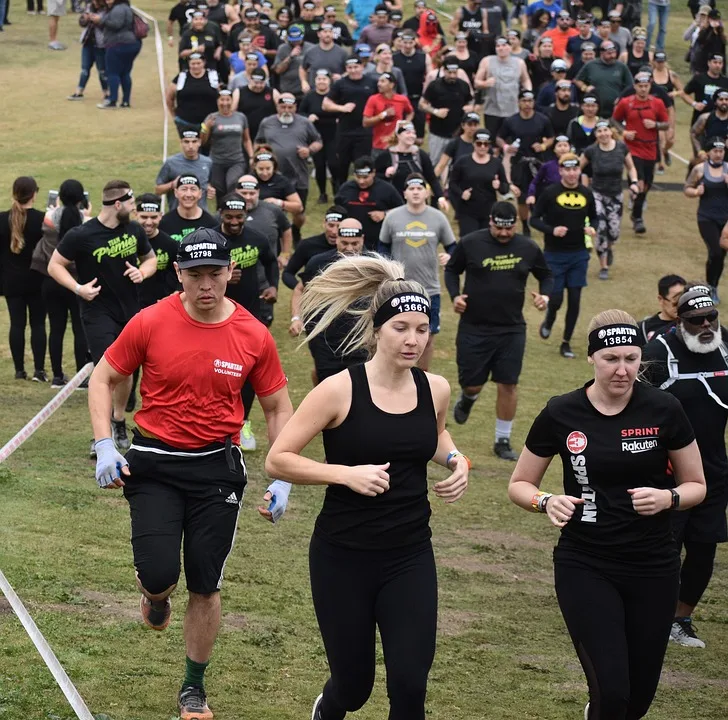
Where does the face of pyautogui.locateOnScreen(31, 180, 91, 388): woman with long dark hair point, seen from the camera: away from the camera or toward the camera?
away from the camera

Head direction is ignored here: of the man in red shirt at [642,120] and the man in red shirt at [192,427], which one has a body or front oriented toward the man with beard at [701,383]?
the man in red shirt at [642,120]

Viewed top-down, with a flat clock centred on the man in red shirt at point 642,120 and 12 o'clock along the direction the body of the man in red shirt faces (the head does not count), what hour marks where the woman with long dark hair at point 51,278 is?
The woman with long dark hair is roughly at 1 o'clock from the man in red shirt.

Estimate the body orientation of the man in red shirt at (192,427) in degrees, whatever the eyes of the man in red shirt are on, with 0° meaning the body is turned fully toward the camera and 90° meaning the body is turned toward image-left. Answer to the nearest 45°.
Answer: approximately 0°

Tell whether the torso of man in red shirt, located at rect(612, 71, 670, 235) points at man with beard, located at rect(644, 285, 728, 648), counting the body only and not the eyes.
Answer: yes

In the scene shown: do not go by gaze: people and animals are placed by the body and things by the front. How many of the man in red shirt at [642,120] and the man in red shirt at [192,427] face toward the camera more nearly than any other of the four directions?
2
